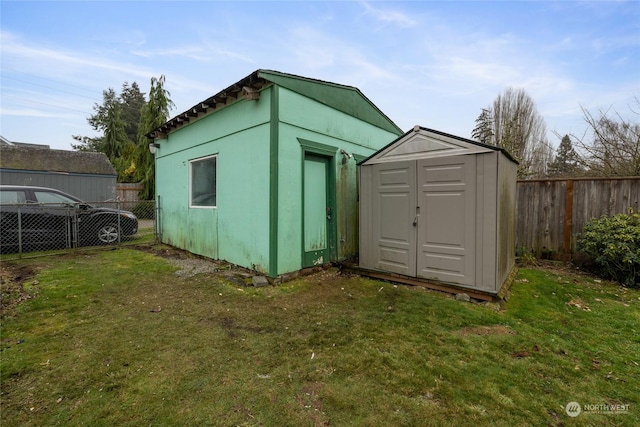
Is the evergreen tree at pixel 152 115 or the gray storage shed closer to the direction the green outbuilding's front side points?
the gray storage shed

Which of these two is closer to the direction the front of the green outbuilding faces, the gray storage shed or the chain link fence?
the gray storage shed

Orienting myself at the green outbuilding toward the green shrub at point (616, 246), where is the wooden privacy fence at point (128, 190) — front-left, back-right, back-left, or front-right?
back-left

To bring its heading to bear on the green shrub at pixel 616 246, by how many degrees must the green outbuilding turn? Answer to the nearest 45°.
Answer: approximately 45° to its left

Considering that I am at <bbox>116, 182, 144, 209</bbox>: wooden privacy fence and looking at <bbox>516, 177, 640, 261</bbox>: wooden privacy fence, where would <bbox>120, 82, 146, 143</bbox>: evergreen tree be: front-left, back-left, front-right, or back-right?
back-left

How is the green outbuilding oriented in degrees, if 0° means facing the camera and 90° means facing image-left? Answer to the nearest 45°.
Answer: approximately 315°

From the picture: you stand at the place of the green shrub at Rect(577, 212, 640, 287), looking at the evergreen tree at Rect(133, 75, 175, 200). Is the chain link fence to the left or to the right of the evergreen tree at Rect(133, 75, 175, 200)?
left

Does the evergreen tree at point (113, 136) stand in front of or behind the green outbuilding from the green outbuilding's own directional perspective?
behind

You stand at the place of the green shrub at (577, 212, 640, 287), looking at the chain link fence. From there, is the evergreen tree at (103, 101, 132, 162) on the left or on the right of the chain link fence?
right

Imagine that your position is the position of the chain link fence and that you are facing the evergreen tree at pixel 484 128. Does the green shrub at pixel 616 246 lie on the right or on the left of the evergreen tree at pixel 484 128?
right

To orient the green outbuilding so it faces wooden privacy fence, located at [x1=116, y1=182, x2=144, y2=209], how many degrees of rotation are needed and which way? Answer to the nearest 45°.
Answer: approximately 180°

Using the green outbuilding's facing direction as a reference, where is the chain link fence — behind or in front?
behind
